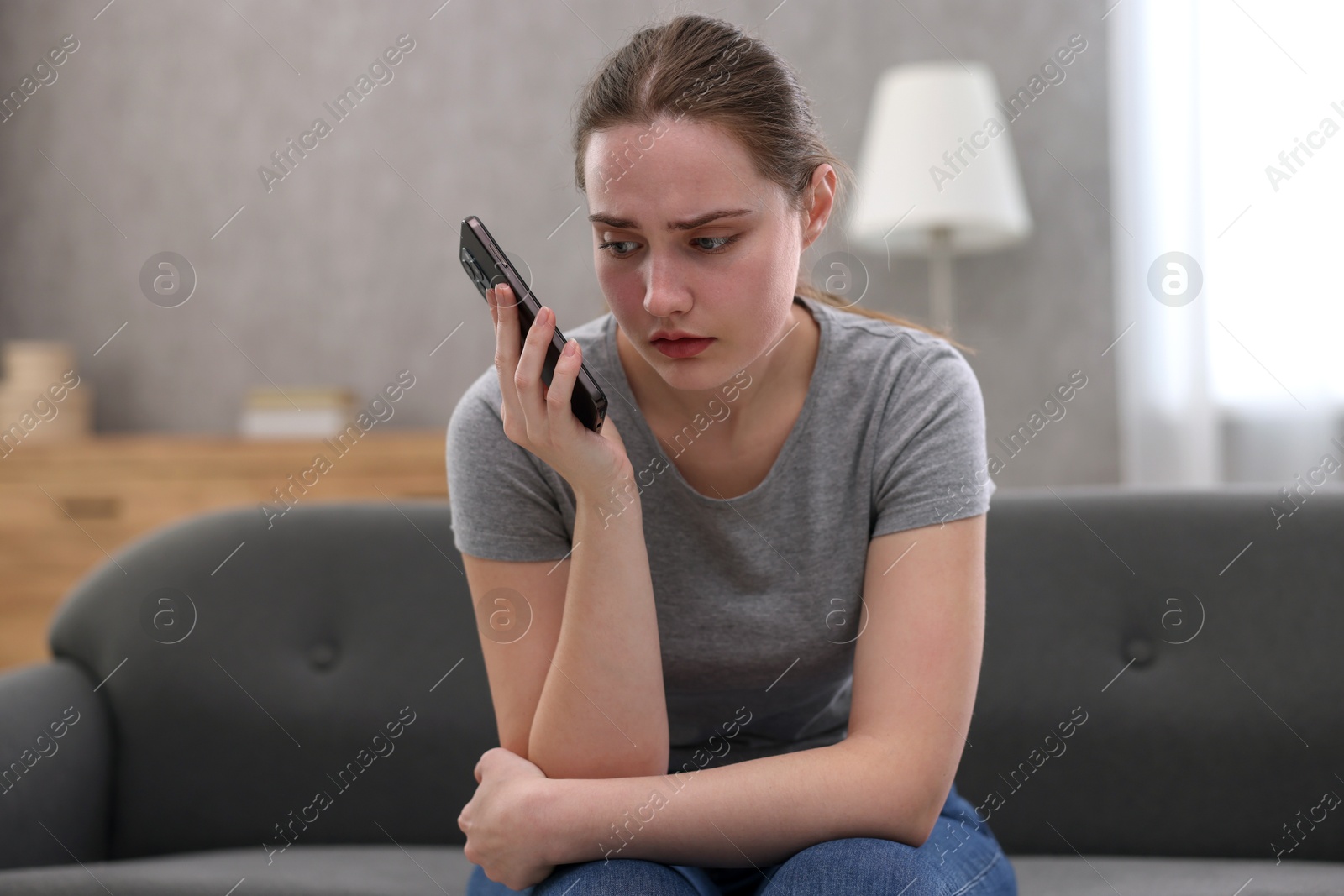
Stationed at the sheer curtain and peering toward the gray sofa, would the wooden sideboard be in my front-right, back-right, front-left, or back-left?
front-right

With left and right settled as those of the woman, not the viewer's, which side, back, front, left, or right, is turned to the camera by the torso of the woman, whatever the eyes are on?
front

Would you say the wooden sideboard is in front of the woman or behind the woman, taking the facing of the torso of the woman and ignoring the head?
behind

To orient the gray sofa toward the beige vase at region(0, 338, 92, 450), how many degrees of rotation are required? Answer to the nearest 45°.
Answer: approximately 135° to its right

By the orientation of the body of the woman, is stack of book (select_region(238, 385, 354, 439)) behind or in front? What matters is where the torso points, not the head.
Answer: behind

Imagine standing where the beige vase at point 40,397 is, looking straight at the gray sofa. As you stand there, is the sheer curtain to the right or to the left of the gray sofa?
left

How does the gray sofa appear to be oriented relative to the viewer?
toward the camera

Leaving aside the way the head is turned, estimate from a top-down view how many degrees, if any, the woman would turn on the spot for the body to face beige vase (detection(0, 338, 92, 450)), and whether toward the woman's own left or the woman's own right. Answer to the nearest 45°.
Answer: approximately 135° to the woman's own right

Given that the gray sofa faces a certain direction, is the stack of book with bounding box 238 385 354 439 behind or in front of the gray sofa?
behind

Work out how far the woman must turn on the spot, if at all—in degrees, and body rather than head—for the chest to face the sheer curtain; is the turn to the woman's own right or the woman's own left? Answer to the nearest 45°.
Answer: approximately 135° to the woman's own left

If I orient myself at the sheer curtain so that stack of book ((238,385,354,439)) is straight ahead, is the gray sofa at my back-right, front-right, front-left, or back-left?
front-left

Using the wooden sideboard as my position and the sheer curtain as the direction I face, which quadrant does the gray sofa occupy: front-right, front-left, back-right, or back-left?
front-right
